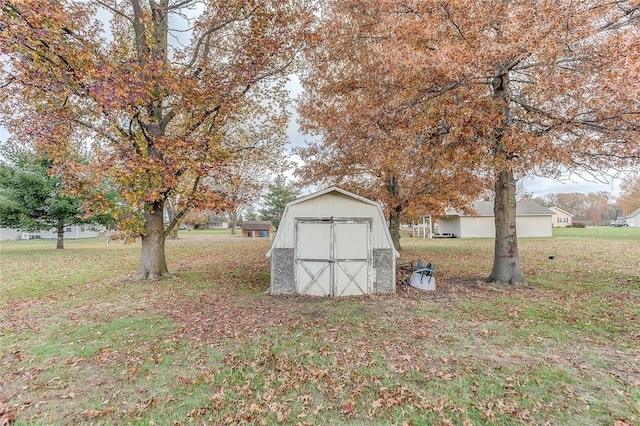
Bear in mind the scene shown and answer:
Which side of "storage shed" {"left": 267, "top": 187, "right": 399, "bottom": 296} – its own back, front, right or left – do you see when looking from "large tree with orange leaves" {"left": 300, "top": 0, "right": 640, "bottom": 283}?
left

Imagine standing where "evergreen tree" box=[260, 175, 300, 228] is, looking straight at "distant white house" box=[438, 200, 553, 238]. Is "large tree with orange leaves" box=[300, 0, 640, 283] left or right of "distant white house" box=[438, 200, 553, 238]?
right

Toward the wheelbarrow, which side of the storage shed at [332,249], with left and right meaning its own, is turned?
left

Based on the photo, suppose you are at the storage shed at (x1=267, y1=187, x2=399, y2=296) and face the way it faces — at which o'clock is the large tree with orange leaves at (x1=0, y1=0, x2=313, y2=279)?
The large tree with orange leaves is roughly at 3 o'clock from the storage shed.

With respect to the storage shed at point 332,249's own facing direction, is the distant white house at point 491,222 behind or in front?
behind

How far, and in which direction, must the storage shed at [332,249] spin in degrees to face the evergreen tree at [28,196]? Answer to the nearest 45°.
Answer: approximately 135° to its right

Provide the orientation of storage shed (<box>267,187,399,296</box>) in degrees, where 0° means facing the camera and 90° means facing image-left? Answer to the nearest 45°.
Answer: approximately 0°

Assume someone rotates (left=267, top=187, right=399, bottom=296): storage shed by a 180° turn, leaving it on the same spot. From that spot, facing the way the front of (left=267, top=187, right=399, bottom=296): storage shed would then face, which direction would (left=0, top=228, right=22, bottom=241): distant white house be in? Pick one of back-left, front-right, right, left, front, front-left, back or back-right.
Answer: front-left

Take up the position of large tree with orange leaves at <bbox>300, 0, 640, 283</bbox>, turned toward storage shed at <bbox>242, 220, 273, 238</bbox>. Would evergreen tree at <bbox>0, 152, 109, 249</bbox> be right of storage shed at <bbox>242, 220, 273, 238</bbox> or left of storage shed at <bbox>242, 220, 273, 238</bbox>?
left

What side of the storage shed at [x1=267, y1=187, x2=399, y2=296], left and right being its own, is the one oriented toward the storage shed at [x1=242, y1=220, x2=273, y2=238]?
back
